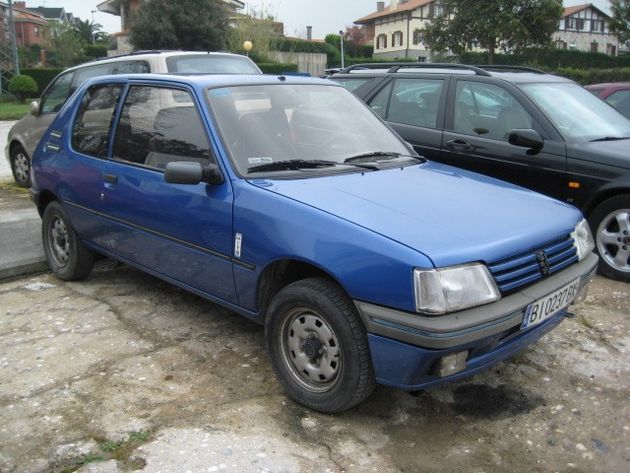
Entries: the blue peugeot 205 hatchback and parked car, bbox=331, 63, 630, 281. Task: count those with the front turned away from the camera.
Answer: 0

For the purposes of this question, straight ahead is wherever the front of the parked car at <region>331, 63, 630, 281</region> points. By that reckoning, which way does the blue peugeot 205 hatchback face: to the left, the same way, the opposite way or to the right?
the same way

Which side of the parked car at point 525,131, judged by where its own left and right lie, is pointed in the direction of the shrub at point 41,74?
back

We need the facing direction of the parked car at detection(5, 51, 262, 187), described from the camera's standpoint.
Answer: facing away from the viewer and to the left of the viewer

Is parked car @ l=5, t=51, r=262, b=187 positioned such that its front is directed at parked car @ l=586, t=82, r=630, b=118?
no

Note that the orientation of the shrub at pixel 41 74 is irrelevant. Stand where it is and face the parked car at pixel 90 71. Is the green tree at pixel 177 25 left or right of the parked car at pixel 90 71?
left

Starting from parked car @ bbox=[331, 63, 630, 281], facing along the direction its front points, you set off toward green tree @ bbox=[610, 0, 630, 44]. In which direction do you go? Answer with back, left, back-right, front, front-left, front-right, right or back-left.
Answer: back-left

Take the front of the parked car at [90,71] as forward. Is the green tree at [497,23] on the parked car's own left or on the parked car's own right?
on the parked car's own right

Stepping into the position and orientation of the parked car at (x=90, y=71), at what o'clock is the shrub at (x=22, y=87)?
The shrub is roughly at 1 o'clock from the parked car.

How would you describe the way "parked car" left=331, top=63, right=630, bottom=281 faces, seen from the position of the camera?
facing the viewer and to the right of the viewer

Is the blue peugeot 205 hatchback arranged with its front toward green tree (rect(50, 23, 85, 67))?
no

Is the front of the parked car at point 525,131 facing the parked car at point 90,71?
no
